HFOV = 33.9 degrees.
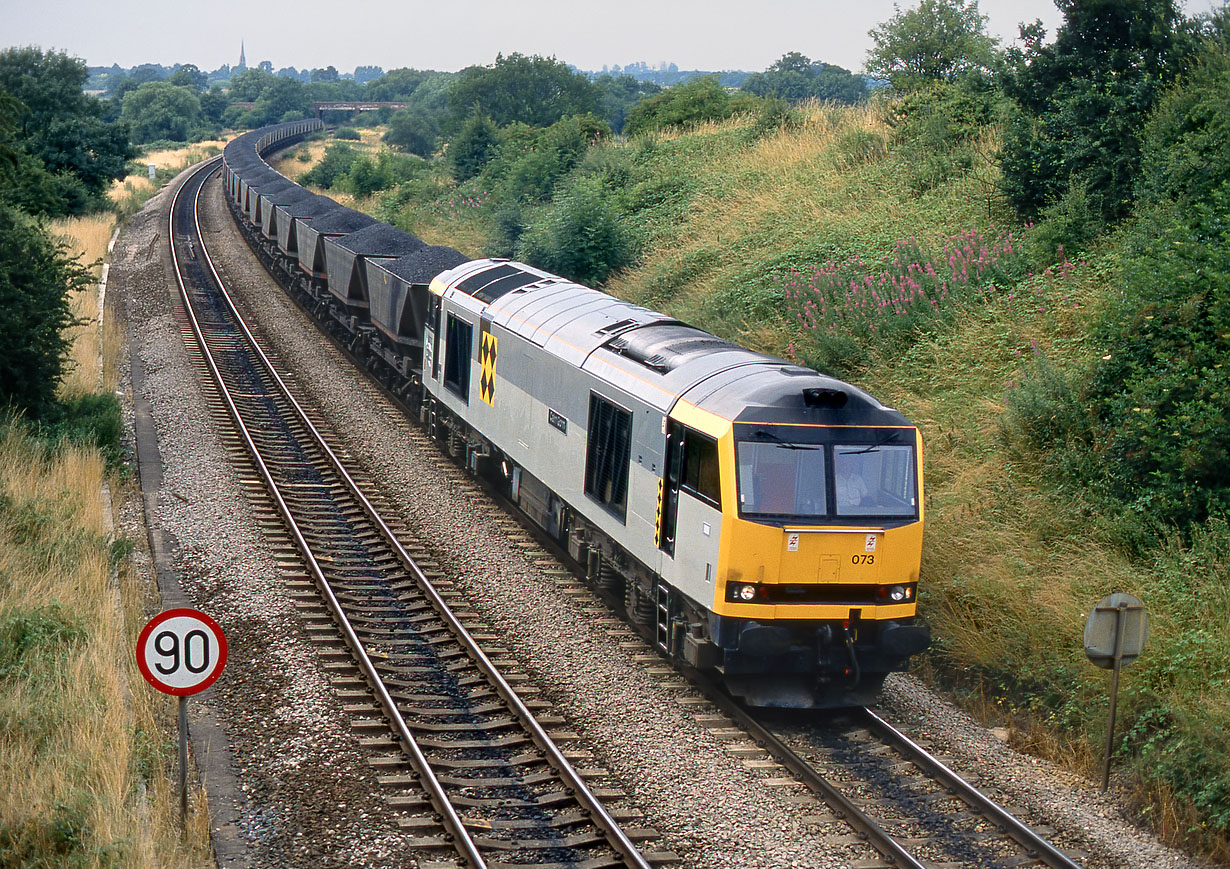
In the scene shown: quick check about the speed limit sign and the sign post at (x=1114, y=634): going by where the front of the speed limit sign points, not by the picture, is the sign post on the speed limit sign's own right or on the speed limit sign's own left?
on the speed limit sign's own left

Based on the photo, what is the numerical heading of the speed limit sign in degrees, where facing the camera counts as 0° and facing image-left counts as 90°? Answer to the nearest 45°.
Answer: approximately 0°

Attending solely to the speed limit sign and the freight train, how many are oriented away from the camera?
0

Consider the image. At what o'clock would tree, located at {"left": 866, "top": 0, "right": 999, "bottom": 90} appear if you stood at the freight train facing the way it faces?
The tree is roughly at 8 o'clock from the freight train.

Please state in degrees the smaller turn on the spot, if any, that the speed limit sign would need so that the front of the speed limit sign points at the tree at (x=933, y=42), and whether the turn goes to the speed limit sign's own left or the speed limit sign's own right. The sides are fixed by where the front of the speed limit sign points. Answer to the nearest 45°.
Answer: approximately 135° to the speed limit sign's own left

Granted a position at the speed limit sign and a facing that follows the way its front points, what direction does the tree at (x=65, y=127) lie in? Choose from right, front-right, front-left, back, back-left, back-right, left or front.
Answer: back

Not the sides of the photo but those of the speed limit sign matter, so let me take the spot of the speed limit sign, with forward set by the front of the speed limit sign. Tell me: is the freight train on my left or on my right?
on my left
